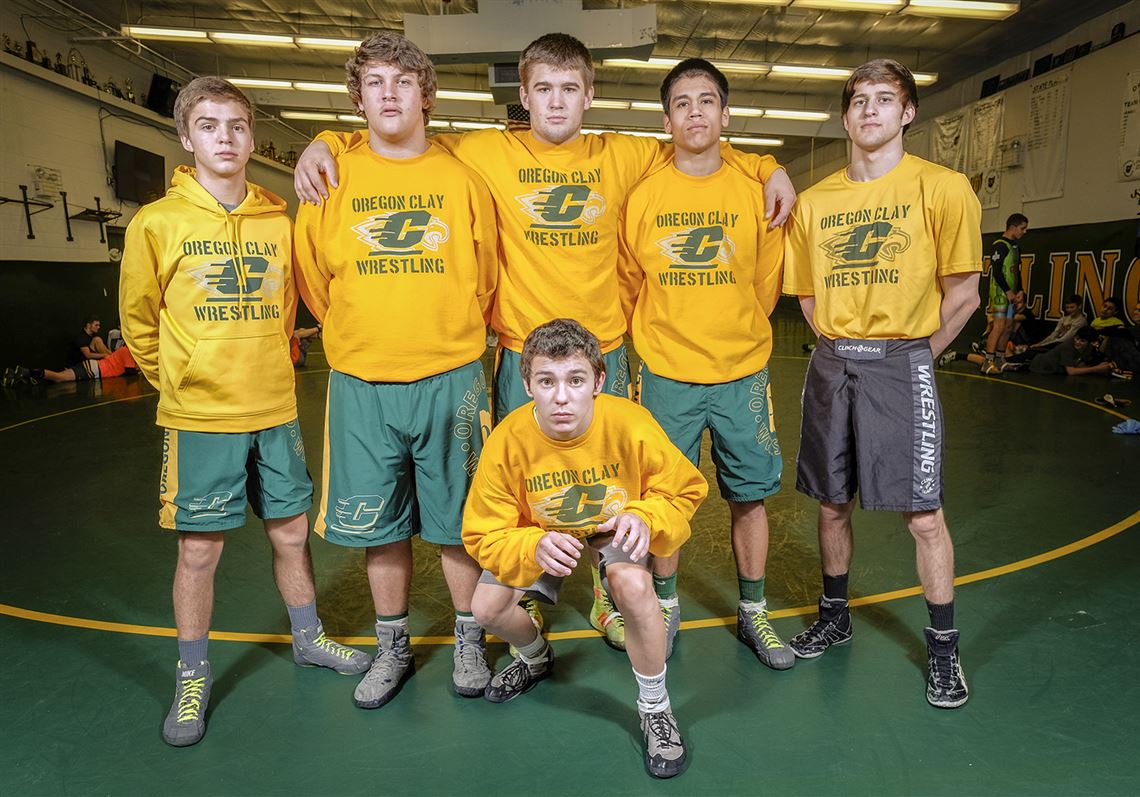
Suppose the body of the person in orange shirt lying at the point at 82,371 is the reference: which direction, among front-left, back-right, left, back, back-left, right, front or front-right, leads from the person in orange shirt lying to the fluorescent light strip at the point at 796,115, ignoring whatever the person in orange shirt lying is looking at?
back

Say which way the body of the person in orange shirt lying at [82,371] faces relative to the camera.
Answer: to the viewer's left

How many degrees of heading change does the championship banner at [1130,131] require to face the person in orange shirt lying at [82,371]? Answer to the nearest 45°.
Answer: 0° — it already faces them
